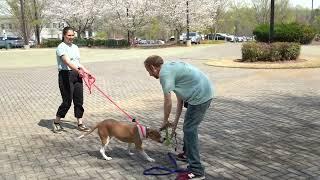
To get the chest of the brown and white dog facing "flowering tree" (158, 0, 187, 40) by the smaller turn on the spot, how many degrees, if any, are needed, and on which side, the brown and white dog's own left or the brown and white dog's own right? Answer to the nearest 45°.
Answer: approximately 90° to the brown and white dog's own left

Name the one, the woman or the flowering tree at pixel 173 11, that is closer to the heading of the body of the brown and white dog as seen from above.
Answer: the flowering tree

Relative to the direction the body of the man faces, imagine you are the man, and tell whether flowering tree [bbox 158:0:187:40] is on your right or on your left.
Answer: on your right

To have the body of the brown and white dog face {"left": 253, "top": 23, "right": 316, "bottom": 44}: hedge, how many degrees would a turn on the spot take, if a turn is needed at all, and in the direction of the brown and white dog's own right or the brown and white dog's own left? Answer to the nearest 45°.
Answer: approximately 45° to the brown and white dog's own left

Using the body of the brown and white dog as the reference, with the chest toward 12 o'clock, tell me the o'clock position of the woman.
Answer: The woman is roughly at 8 o'clock from the brown and white dog.

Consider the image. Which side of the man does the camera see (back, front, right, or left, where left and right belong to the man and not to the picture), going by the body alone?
left

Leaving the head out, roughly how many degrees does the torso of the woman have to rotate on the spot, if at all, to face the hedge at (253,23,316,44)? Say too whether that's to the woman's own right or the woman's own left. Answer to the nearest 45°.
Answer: approximately 90° to the woman's own left

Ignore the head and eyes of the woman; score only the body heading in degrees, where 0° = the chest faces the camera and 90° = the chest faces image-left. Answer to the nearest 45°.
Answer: approximately 315°

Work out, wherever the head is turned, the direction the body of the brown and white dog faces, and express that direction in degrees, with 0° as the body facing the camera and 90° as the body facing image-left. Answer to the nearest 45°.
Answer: approximately 270°

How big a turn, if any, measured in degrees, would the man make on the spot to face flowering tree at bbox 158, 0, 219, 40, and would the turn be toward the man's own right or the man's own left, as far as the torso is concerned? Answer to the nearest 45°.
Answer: approximately 90° to the man's own right

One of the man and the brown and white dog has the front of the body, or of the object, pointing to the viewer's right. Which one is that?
the brown and white dog

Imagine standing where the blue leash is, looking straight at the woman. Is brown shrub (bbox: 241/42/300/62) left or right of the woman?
right
